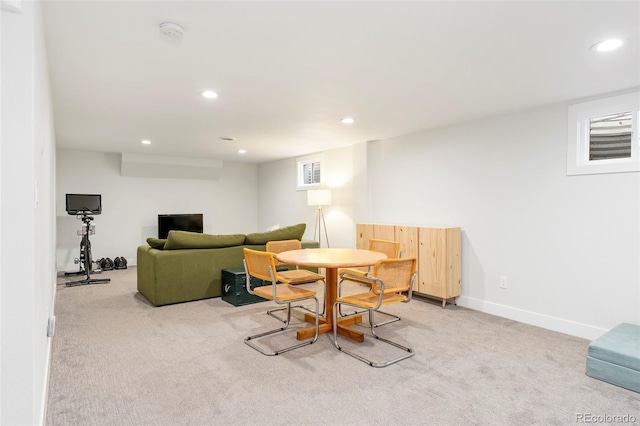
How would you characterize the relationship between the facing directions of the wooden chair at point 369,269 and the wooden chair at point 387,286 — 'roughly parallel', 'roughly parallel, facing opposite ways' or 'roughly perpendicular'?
roughly perpendicular

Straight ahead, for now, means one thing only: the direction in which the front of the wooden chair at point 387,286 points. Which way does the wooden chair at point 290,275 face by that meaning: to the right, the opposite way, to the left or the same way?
the opposite way

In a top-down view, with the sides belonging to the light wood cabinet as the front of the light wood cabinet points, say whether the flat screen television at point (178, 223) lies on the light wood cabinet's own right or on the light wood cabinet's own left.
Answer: on the light wood cabinet's own right

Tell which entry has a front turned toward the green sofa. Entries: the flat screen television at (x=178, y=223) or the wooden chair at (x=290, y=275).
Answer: the flat screen television

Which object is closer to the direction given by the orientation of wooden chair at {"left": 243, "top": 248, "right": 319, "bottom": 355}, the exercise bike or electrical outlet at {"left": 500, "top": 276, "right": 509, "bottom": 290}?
the electrical outlet

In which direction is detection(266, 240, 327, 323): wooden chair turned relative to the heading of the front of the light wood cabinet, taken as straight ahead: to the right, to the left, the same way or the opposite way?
to the left

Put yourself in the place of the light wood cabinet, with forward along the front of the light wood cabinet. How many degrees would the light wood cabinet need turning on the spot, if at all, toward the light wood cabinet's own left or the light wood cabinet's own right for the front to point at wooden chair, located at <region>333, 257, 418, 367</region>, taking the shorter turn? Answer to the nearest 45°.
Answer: approximately 45° to the light wood cabinet's own left

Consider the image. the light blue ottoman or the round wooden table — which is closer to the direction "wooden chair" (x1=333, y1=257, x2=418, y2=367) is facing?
the round wooden table

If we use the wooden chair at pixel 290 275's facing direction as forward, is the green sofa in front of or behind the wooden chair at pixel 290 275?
behind

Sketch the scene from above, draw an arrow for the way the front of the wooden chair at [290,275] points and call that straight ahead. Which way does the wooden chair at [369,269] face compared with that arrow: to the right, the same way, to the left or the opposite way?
to the right

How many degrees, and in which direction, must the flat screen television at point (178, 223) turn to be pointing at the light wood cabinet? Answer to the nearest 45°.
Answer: approximately 45° to its left

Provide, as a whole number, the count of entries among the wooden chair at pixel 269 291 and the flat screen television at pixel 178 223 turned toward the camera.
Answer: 1
